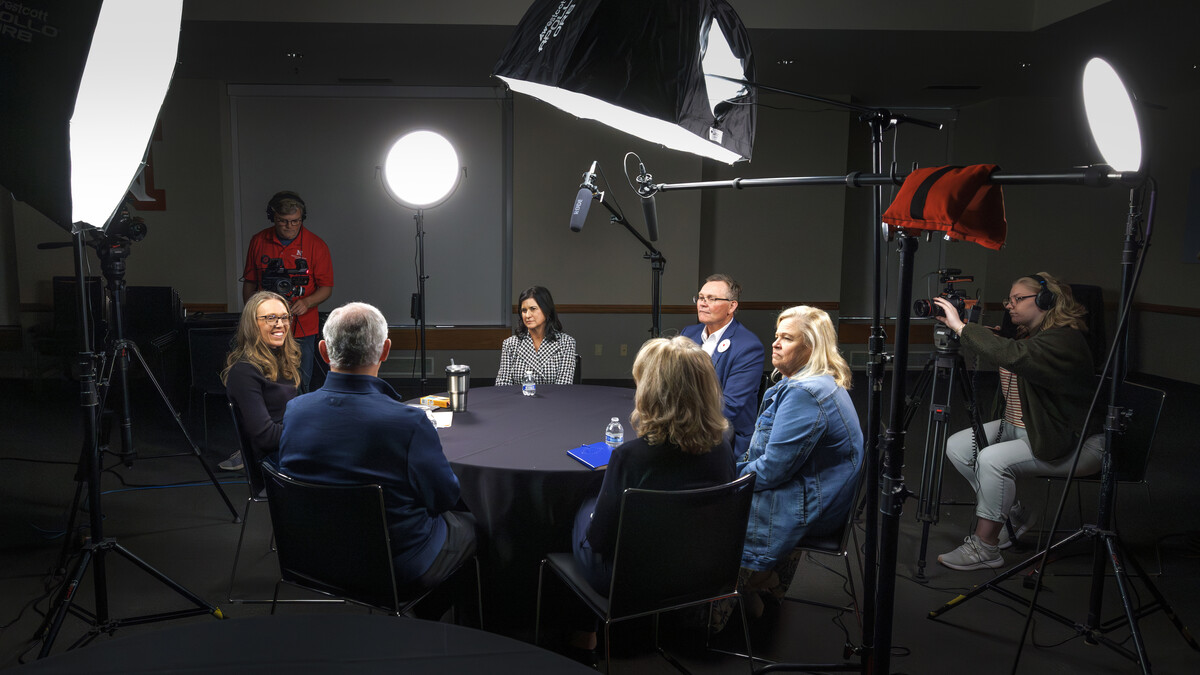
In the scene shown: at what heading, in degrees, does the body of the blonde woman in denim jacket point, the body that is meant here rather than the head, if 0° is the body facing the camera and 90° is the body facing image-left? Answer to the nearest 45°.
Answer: approximately 90°

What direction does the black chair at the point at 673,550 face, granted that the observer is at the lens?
facing away from the viewer and to the left of the viewer

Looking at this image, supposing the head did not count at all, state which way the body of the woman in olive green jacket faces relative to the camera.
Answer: to the viewer's left

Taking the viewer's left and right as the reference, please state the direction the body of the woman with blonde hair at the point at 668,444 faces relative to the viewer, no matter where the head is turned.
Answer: facing away from the viewer and to the left of the viewer

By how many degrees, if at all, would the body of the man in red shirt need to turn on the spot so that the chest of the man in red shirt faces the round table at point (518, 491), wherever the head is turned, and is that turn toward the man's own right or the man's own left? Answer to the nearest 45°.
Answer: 0° — they already face it

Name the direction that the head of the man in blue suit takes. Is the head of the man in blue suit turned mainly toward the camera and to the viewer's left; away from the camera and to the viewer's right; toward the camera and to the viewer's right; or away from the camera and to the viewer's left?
toward the camera and to the viewer's left

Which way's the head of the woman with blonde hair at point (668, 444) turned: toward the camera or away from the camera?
away from the camera

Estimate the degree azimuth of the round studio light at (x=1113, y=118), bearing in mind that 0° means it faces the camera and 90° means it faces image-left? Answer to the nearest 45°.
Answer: approximately 45°

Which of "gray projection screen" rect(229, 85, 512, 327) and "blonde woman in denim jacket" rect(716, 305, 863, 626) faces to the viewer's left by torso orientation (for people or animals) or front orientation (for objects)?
the blonde woman in denim jacket

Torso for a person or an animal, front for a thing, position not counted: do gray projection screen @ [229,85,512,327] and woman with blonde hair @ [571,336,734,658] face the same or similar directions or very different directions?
very different directions

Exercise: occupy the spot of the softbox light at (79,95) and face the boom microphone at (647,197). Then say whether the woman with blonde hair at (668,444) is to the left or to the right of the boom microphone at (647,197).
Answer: right

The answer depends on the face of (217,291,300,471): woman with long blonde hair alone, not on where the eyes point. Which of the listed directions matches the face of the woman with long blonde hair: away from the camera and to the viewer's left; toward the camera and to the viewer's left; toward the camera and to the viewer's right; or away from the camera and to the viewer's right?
toward the camera and to the viewer's right
